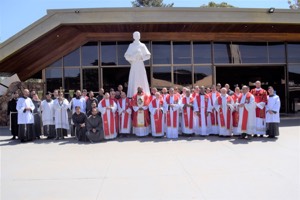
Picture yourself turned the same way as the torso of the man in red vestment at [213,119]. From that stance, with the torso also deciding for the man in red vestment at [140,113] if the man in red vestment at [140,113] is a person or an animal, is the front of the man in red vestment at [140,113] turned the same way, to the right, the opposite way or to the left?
the same way

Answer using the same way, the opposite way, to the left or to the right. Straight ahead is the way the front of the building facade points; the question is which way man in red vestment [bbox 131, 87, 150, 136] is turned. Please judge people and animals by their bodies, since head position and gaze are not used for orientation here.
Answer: the same way

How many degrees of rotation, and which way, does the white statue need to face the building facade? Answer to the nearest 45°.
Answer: approximately 180°

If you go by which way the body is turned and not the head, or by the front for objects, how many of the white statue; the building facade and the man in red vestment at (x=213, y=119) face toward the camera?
3

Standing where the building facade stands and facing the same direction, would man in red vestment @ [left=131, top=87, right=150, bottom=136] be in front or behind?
in front

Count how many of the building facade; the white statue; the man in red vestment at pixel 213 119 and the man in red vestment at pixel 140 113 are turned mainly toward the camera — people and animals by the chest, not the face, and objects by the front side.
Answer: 4

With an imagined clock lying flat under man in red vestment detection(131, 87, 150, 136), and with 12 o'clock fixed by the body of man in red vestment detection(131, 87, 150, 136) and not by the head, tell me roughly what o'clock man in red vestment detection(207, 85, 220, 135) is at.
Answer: man in red vestment detection(207, 85, 220, 135) is roughly at 9 o'clock from man in red vestment detection(131, 87, 150, 136).

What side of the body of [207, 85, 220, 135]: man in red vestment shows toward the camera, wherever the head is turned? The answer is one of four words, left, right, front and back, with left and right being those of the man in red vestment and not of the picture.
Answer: front

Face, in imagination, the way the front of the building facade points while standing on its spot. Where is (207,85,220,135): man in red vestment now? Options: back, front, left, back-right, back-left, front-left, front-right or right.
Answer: front

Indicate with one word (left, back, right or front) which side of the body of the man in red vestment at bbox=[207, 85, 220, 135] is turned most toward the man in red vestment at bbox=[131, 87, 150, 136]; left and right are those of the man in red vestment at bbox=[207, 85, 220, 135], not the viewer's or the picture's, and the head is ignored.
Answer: right

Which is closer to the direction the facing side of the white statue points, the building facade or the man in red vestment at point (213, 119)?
the man in red vestment

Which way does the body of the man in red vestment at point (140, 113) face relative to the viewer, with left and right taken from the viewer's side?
facing the viewer

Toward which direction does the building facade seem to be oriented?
toward the camera
